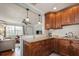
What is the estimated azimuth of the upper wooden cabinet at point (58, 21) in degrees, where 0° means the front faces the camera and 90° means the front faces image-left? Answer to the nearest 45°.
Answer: approximately 0°

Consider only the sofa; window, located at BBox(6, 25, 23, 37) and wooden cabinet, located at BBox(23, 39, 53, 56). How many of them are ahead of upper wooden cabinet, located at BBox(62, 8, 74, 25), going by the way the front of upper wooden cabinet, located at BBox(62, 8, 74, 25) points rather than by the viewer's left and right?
3

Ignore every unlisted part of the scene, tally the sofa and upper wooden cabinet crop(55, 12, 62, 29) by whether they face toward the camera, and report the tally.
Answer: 1

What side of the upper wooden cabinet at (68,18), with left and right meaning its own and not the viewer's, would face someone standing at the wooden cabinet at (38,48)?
front
